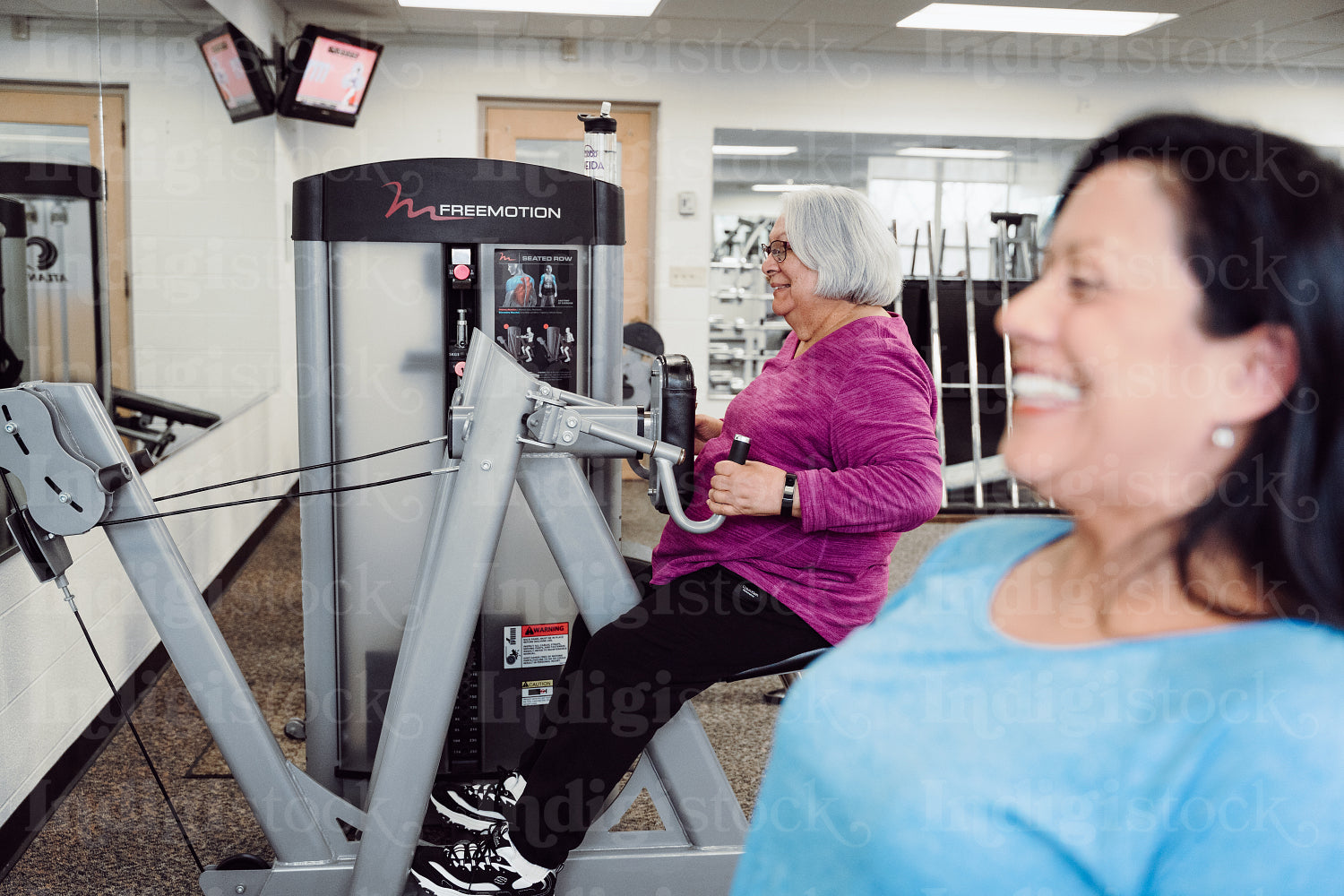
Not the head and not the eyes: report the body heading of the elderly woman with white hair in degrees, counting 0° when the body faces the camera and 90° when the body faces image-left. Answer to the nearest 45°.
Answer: approximately 90°

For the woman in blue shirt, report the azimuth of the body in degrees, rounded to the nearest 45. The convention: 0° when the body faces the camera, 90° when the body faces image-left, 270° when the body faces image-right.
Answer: approximately 45°

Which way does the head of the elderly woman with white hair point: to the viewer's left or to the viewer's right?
to the viewer's left

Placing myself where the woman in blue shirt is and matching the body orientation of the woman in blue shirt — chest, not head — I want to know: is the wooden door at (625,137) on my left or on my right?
on my right
